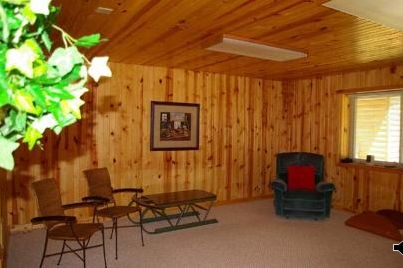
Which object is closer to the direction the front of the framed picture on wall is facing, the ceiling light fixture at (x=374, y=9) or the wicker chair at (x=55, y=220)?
the ceiling light fixture

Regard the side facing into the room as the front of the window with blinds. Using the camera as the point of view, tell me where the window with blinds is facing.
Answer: facing the viewer and to the left of the viewer

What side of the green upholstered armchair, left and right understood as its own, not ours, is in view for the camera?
front

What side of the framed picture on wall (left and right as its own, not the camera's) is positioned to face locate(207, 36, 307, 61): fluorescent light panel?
front

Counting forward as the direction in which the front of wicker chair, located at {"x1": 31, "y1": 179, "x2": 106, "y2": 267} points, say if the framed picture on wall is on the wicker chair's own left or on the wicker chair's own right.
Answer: on the wicker chair's own left

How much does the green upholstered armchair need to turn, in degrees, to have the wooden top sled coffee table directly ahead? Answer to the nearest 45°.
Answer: approximately 45° to its right

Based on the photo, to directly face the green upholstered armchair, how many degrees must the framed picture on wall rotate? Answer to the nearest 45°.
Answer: approximately 45° to its left

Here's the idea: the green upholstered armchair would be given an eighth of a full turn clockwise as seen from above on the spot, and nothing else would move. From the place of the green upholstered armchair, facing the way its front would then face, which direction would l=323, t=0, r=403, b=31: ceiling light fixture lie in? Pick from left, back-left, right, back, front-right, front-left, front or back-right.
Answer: front-left

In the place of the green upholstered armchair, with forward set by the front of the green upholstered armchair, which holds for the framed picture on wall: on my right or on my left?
on my right

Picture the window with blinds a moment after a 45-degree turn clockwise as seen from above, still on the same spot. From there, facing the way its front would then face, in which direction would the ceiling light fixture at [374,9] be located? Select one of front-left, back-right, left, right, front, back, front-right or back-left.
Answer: left

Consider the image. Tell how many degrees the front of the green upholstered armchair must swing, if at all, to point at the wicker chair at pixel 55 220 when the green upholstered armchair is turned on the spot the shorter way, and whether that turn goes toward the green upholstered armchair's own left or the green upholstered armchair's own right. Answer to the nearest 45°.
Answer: approximately 45° to the green upholstered armchair's own right

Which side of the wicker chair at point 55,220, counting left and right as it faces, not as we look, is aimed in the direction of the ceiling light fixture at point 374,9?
front

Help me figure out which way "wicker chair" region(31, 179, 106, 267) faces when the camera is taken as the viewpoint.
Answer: facing the viewer and to the right of the viewer

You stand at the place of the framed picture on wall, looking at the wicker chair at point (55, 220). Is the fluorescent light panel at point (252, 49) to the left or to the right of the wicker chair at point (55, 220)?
left

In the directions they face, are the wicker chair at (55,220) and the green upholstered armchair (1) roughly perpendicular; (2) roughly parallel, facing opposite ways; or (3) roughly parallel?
roughly perpendicular

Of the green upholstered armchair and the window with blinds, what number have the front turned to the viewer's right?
0
